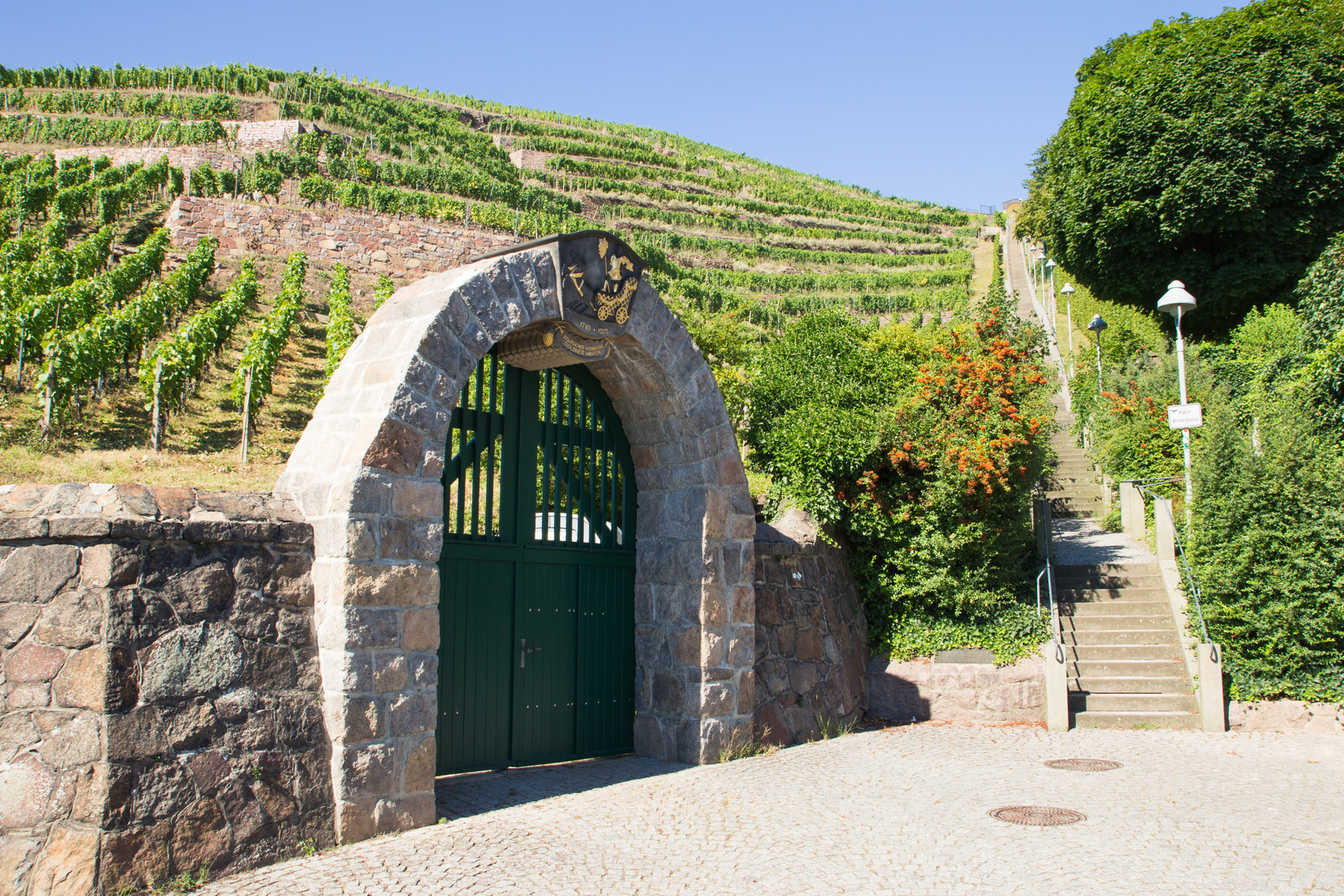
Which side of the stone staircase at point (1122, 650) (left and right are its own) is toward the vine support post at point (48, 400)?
right

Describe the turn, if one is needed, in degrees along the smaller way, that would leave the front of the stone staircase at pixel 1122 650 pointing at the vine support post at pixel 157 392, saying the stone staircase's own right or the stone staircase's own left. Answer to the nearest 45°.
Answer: approximately 90° to the stone staircase's own right

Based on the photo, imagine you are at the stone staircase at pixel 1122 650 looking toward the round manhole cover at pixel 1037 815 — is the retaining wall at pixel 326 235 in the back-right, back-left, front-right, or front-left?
back-right

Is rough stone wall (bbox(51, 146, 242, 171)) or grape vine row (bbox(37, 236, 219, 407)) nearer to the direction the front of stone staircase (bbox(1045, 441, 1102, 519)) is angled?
the grape vine row

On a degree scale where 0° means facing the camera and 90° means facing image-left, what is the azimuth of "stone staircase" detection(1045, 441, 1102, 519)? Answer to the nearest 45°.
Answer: approximately 0°

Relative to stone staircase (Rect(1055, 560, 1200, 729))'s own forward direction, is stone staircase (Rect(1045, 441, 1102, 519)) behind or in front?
behind

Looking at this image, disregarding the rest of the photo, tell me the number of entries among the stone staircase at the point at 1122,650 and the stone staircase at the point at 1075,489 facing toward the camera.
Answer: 2

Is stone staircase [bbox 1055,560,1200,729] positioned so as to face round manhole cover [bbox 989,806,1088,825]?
yes

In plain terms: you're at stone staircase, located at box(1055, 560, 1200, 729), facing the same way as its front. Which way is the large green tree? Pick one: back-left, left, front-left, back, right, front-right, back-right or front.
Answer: back

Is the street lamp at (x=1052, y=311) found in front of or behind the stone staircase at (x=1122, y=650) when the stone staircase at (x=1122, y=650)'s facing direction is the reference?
behind

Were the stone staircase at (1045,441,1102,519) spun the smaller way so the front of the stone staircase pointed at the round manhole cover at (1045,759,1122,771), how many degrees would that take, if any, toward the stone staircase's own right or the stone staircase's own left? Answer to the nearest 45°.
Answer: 0° — it already faces it

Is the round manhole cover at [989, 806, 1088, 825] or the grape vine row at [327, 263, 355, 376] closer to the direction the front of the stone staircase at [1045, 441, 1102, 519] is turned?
the round manhole cover
